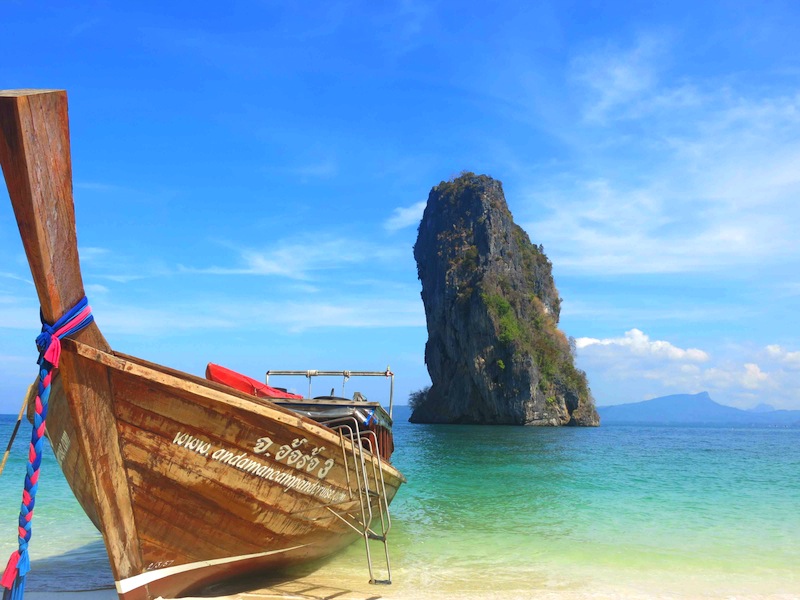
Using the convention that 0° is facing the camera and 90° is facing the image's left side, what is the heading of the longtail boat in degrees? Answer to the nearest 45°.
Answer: approximately 45°
